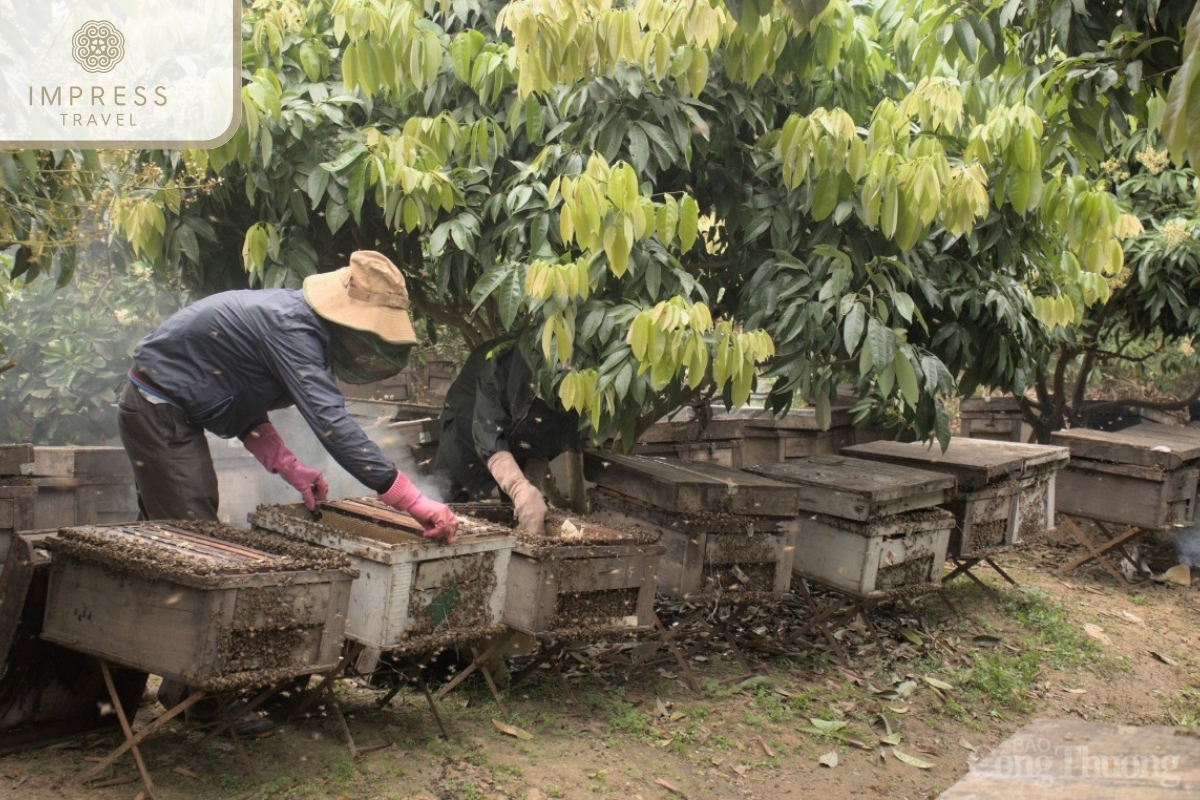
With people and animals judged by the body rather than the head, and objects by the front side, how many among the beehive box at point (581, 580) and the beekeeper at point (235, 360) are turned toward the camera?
1

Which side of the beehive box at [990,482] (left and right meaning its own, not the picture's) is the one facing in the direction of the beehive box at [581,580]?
right

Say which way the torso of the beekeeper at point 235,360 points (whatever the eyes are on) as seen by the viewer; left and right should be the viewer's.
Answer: facing to the right of the viewer

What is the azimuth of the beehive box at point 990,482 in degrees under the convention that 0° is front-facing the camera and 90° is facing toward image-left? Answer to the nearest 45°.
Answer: approximately 315°

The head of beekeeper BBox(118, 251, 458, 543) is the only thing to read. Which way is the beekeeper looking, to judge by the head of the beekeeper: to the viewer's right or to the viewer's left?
to the viewer's right

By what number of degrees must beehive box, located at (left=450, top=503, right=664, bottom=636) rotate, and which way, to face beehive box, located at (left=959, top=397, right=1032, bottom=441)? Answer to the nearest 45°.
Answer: approximately 135° to its left
